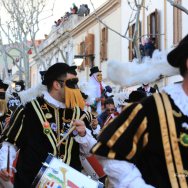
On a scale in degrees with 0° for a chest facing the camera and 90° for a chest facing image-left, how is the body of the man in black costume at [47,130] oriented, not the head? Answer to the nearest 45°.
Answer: approximately 315°

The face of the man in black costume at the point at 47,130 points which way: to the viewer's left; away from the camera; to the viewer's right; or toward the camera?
to the viewer's right
